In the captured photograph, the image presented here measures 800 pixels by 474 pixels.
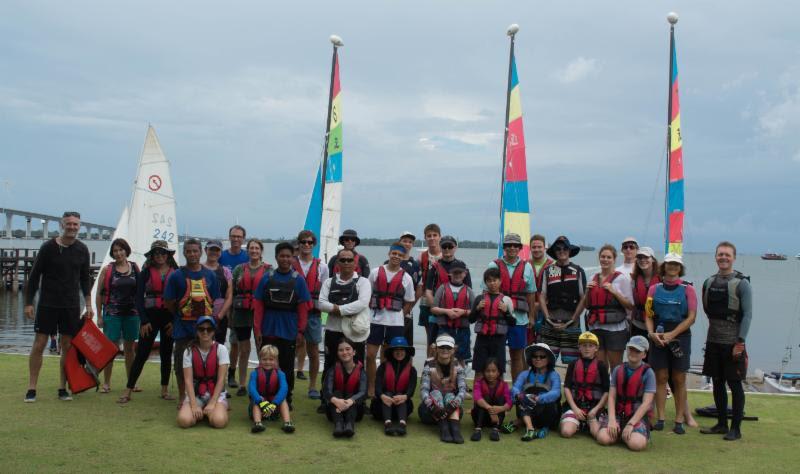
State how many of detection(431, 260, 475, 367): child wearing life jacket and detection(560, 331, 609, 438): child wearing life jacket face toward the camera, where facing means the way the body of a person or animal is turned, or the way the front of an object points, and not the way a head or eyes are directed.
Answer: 2

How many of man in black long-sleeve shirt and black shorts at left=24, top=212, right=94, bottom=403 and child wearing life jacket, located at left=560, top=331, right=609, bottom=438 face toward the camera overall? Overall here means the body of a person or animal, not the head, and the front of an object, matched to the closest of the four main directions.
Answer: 2

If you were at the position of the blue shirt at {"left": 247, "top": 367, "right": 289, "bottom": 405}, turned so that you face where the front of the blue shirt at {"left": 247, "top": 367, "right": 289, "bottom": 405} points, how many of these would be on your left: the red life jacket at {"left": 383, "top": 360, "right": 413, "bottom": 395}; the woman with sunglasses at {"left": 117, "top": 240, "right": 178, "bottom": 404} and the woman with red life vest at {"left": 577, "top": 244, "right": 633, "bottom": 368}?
2

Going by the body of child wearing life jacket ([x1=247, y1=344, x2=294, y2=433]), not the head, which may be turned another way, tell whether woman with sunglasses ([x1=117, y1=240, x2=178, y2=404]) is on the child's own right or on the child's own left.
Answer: on the child's own right

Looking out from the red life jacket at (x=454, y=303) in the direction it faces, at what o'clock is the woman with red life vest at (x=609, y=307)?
The woman with red life vest is roughly at 9 o'clock from the red life jacket.

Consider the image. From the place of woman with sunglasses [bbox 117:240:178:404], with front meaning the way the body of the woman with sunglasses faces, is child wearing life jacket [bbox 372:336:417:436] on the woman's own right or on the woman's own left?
on the woman's own left

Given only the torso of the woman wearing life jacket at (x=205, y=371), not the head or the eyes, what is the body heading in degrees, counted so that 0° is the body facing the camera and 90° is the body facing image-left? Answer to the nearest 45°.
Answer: approximately 0°

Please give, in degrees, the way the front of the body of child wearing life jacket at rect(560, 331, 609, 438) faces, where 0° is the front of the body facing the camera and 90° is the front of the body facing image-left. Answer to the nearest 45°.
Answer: approximately 0°
